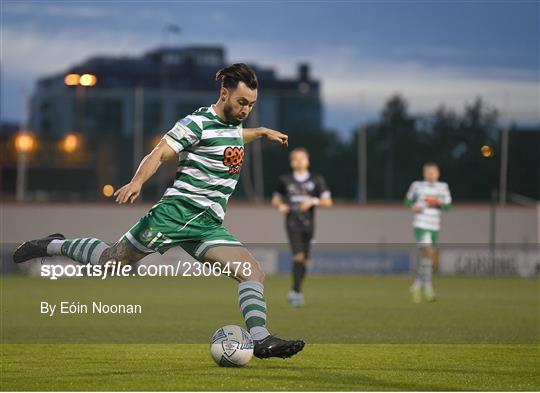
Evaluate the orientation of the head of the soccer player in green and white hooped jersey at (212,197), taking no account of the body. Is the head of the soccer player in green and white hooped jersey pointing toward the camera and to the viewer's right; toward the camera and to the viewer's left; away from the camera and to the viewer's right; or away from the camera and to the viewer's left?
toward the camera and to the viewer's right

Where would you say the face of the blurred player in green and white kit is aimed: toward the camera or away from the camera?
toward the camera

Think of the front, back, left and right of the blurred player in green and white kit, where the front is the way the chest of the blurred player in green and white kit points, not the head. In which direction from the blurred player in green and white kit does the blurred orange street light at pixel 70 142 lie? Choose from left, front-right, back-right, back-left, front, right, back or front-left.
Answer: back-right

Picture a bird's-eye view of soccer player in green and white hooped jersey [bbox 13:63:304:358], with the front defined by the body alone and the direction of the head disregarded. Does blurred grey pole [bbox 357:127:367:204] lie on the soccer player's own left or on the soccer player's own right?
on the soccer player's own left

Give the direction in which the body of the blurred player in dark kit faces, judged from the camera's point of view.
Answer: toward the camera

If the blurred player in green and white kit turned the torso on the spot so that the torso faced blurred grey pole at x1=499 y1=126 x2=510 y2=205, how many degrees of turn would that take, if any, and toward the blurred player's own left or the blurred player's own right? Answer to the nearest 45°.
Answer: approximately 180°

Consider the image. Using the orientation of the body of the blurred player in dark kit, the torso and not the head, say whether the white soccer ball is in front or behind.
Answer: in front

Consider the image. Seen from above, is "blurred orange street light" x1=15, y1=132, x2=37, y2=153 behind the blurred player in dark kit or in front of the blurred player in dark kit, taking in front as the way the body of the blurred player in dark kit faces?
behind

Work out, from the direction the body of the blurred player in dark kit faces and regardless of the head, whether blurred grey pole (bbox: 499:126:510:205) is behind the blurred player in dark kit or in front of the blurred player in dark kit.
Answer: behind

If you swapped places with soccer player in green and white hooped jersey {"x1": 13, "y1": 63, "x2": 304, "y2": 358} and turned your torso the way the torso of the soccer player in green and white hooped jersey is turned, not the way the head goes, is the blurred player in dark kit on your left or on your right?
on your left

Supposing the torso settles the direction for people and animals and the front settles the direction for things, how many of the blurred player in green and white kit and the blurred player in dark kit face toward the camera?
2

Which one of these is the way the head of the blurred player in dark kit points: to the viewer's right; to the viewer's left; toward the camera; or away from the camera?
toward the camera

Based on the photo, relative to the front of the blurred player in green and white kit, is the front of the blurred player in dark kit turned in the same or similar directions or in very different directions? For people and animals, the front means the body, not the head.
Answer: same or similar directions

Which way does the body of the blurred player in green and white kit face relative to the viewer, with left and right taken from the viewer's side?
facing the viewer

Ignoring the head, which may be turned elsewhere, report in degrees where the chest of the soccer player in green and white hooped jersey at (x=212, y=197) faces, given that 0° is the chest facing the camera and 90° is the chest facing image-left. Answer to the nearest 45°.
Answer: approximately 315°
